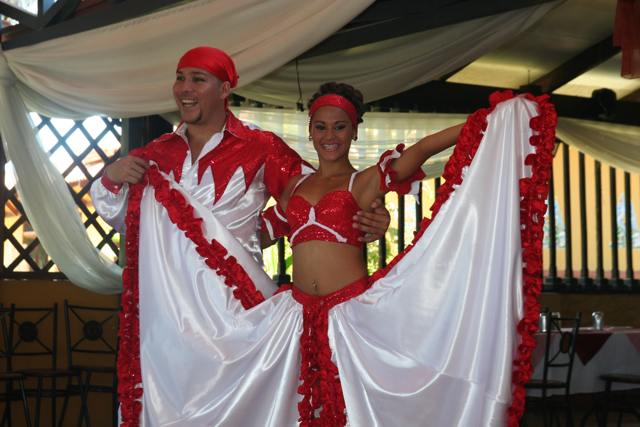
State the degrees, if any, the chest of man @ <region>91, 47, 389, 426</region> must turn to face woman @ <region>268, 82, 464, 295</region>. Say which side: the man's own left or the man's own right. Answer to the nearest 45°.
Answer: approximately 90° to the man's own left

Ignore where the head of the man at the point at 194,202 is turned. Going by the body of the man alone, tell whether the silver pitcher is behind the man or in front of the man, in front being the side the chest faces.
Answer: behind

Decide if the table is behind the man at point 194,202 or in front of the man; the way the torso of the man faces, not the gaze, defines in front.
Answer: behind

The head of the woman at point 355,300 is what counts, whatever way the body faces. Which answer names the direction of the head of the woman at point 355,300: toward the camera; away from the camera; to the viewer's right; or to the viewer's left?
toward the camera

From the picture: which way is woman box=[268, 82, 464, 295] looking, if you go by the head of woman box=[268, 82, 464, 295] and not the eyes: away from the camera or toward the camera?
toward the camera

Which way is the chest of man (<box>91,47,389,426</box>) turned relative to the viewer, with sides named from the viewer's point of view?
facing the viewer and to the left of the viewer

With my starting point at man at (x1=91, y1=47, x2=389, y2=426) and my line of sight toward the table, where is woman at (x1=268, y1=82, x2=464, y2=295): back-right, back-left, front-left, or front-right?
front-right

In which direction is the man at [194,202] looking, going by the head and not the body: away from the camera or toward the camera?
toward the camera

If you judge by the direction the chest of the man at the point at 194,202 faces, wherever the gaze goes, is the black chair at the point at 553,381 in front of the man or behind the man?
behind

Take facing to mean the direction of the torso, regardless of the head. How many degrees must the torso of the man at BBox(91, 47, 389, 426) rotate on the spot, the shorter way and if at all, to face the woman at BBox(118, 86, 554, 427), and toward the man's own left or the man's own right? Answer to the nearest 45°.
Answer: approximately 90° to the man's own left
